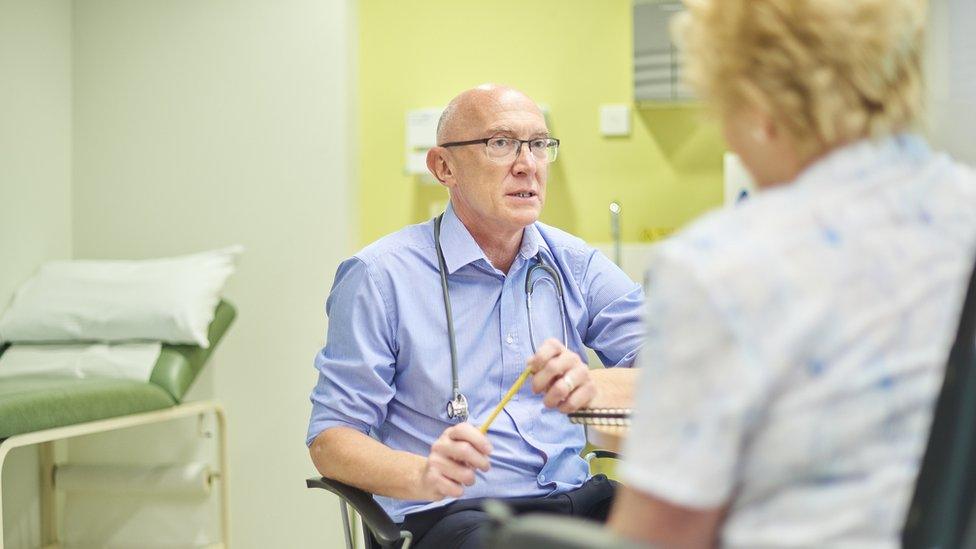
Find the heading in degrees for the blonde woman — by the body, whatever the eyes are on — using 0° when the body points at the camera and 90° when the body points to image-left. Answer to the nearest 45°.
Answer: approximately 135°

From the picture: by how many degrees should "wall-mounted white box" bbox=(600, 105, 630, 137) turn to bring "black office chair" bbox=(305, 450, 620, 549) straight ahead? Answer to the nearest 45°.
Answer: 0° — it already faces it

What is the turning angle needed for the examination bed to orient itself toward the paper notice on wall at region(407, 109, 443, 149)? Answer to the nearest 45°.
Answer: approximately 135° to its right

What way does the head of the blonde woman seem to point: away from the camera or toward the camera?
away from the camera

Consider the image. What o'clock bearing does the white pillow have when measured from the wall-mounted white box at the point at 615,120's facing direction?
The white pillow is roughly at 2 o'clock from the wall-mounted white box.

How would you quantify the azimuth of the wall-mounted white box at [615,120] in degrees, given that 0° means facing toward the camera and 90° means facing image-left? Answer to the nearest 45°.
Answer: approximately 0°

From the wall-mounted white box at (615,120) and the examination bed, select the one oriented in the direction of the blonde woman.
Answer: the wall-mounted white box

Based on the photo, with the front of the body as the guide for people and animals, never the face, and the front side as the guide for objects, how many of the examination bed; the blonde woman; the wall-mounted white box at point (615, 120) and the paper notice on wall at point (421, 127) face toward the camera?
2

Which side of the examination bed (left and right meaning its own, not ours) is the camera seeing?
left

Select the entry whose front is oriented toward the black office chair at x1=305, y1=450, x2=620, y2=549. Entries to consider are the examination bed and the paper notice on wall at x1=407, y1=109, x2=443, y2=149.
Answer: the paper notice on wall

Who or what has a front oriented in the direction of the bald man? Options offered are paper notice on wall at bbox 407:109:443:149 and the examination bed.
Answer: the paper notice on wall
